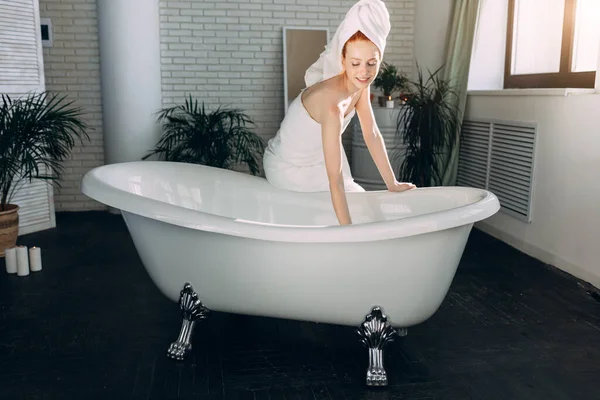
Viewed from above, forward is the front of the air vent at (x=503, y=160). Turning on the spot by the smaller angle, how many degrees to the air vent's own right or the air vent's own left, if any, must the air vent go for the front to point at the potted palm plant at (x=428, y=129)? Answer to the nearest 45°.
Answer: approximately 45° to the air vent's own right

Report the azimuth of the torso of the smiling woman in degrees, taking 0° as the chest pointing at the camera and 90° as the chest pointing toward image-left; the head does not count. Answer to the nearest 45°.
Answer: approximately 315°

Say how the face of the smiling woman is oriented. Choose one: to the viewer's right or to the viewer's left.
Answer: to the viewer's right

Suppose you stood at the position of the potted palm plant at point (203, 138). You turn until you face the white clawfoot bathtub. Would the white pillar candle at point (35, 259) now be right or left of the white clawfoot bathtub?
right

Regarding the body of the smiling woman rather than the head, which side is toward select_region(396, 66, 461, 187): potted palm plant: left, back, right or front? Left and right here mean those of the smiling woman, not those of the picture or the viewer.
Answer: left

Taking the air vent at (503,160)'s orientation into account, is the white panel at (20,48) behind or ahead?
ahead

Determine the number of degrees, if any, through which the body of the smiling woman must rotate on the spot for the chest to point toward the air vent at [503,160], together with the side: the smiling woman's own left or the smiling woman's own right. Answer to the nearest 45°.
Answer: approximately 90° to the smiling woman's own left

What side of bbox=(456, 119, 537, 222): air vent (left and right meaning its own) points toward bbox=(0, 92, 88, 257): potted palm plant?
front

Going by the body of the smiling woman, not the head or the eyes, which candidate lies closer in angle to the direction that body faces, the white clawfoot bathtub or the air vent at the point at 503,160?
the white clawfoot bathtub

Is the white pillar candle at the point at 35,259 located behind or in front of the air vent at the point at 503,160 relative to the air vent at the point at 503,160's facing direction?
in front

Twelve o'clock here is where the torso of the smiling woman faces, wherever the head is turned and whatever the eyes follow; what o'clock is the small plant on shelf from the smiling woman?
The small plant on shelf is roughly at 8 o'clock from the smiling woman.

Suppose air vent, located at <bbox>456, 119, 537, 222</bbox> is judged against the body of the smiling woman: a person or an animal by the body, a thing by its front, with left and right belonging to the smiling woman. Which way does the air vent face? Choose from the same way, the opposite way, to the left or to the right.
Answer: to the right

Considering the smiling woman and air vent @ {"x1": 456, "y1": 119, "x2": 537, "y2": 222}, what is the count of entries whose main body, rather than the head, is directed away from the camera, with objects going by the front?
0
